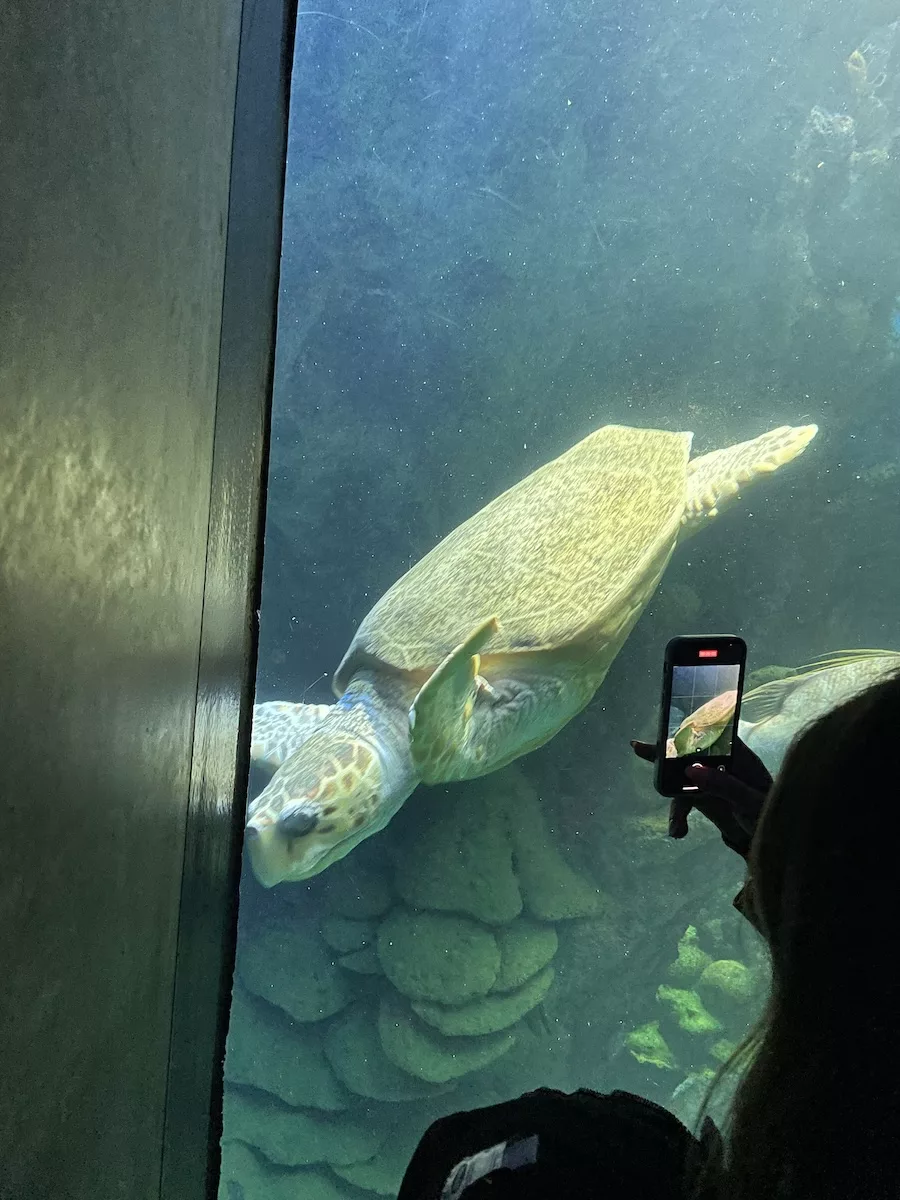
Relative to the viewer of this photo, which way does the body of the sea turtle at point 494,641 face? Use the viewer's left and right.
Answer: facing the viewer and to the left of the viewer
